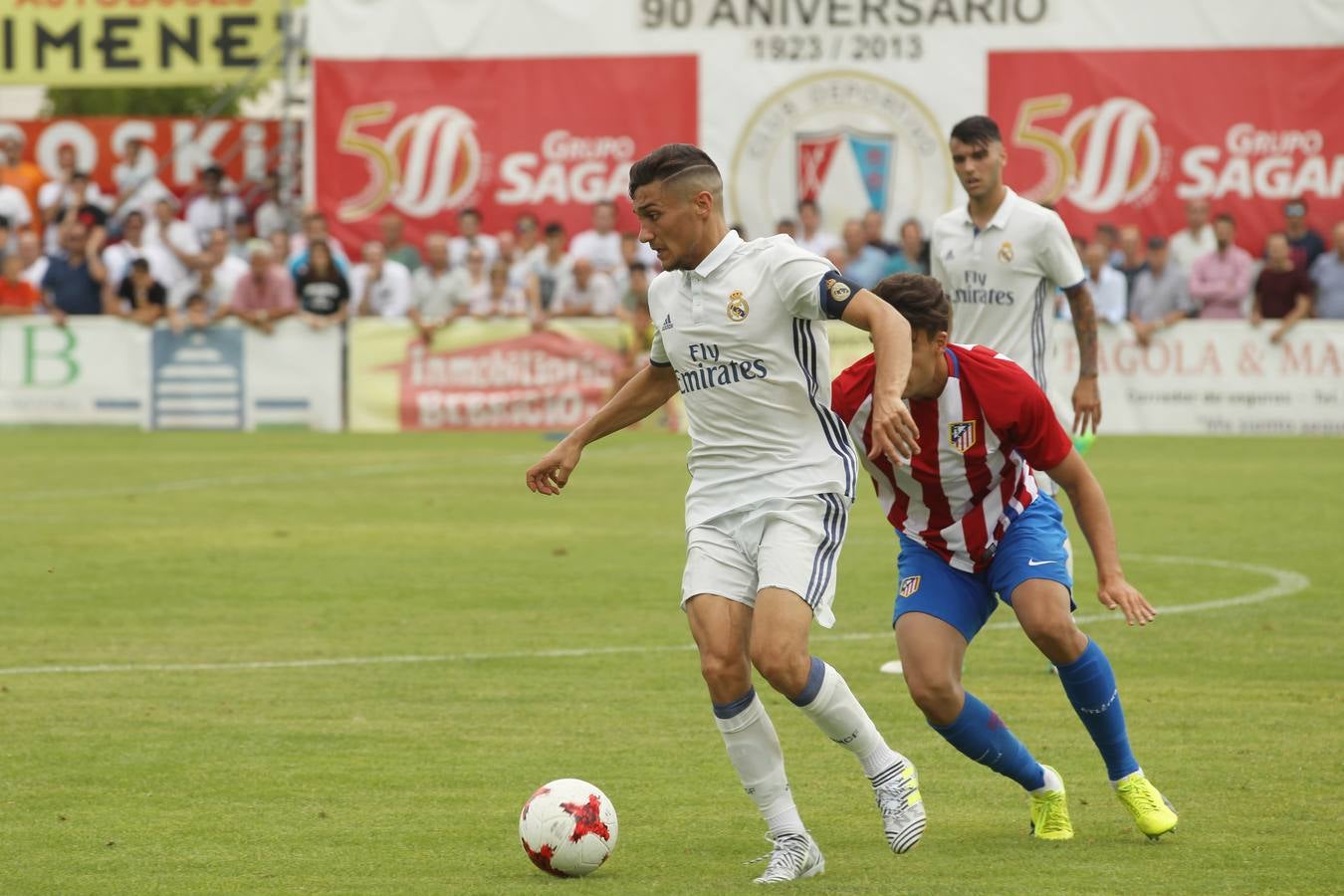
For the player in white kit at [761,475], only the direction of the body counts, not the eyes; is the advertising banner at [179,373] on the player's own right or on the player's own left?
on the player's own right

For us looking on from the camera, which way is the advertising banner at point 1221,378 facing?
facing the viewer

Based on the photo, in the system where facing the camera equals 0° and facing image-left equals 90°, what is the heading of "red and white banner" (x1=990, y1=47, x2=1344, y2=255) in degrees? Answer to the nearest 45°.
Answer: approximately 0°

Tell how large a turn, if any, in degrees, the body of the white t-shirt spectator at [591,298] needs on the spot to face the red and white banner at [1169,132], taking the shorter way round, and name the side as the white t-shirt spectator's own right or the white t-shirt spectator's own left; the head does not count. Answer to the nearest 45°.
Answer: approximately 90° to the white t-shirt spectator's own left

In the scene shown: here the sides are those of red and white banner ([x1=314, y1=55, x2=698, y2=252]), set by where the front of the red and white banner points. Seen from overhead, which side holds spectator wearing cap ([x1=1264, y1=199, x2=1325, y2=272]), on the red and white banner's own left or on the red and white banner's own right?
on the red and white banner's own left

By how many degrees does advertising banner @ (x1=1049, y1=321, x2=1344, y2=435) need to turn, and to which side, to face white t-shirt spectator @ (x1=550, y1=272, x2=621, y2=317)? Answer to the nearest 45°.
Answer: approximately 90° to its right

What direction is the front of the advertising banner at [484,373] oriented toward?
toward the camera

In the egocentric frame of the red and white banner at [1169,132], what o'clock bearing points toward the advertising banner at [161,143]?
The advertising banner is roughly at 3 o'clock from the red and white banner.

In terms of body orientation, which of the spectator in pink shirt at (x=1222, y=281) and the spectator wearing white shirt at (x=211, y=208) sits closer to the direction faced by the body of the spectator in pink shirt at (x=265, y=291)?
the spectator in pink shirt

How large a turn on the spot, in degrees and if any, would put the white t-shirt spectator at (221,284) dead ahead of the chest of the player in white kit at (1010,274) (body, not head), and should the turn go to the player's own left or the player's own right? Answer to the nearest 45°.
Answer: approximately 90° to the player's own right

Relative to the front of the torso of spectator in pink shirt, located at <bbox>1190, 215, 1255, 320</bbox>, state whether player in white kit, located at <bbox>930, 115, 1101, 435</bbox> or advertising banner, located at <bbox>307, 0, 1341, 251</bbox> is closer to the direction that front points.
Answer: the player in white kit

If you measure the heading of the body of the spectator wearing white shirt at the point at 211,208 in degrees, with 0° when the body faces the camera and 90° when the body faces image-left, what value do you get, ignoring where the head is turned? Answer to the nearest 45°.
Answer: approximately 0°
